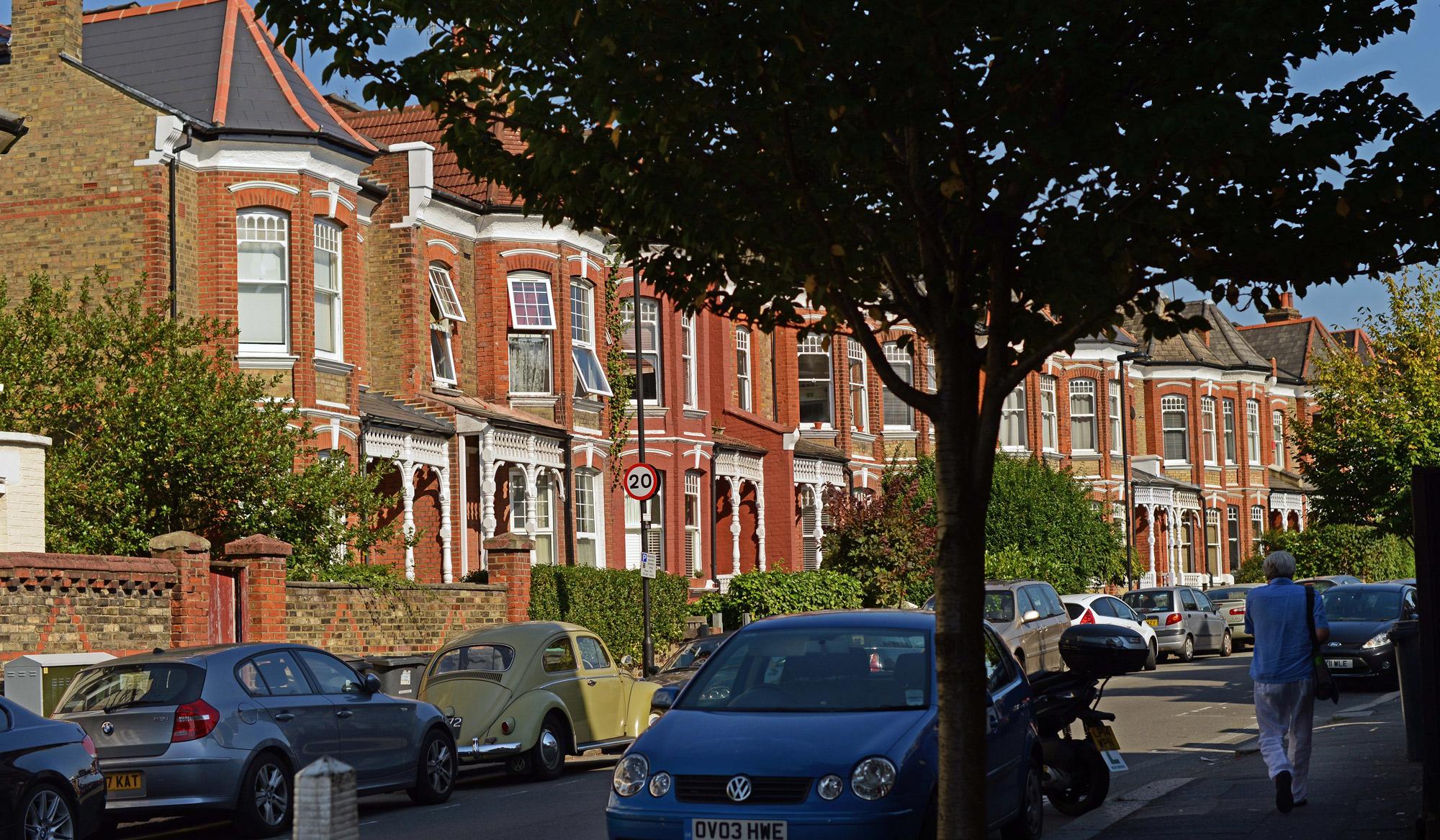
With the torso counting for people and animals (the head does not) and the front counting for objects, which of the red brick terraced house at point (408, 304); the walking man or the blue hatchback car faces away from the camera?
the walking man

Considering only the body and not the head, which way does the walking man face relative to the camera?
away from the camera

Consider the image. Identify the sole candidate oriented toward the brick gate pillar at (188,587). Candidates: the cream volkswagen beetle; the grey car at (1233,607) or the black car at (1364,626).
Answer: the black car

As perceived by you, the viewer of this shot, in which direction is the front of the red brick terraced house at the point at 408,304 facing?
facing the viewer and to the right of the viewer

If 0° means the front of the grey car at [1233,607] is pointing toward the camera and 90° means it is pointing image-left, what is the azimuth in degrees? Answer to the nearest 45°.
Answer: approximately 225°

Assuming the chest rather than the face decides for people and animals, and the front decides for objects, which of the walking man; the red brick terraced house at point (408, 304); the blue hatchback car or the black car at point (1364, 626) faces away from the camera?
the walking man

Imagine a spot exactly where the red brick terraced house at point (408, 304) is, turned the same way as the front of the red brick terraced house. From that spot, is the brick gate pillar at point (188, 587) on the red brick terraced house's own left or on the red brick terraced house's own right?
on the red brick terraced house's own right

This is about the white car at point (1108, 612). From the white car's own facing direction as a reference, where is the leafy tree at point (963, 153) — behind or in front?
behind

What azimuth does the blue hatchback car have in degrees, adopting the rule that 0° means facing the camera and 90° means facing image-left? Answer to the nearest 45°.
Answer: approximately 45°

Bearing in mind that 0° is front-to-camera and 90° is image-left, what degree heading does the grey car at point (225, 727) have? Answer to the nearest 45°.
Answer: approximately 225°

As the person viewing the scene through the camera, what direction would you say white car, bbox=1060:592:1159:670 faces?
facing away from the viewer and to the right of the viewer

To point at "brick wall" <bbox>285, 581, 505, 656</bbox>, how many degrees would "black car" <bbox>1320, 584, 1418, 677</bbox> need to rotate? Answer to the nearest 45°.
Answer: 0° — it already faces it

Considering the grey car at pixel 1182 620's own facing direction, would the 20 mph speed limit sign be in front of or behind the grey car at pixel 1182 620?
behind

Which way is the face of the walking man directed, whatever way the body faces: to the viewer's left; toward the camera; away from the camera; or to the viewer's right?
away from the camera

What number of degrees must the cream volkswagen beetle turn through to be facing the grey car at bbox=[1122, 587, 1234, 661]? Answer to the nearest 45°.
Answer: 0° — it already faces it

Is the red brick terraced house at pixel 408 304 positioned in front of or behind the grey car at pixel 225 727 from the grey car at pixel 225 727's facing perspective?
in front
